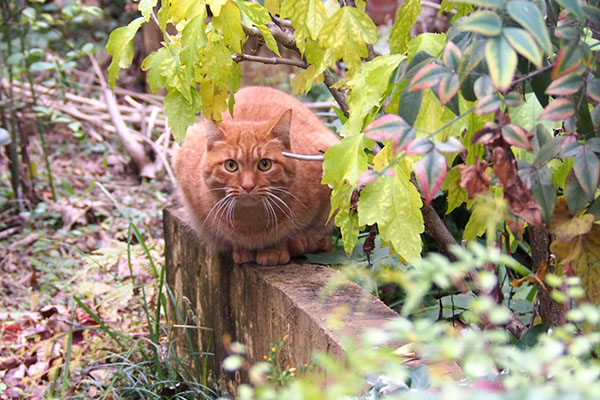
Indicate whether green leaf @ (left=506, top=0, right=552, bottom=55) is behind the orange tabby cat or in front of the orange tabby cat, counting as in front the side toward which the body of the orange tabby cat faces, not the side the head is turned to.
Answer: in front

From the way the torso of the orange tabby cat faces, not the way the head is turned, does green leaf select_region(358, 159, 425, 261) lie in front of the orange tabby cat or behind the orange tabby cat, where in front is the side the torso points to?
in front

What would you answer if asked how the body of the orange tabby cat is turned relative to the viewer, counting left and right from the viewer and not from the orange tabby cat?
facing the viewer

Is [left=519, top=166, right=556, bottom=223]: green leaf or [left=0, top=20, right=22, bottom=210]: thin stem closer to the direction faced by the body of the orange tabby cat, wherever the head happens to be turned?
the green leaf
